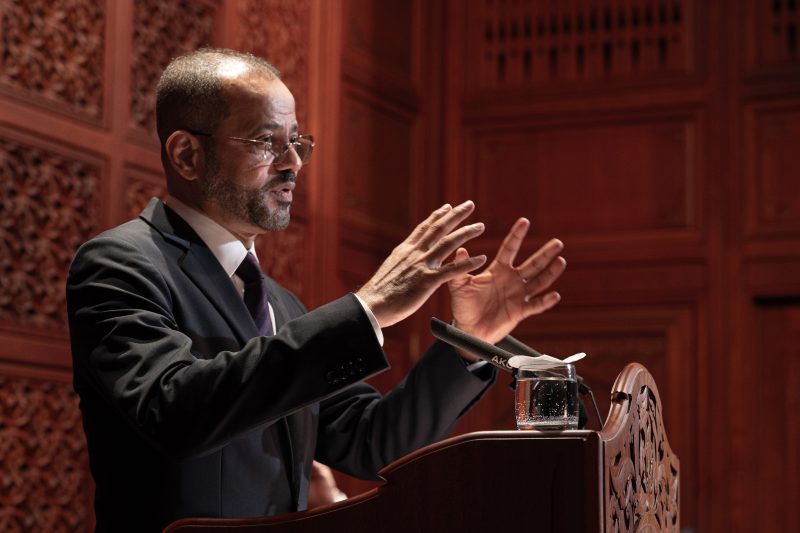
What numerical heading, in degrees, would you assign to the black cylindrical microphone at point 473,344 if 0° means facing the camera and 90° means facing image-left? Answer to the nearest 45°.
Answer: approximately 90°

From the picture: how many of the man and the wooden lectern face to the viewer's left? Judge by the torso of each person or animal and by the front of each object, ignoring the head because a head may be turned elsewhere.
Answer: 0

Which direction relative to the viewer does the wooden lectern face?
to the viewer's right

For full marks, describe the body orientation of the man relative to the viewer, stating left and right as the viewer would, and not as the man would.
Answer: facing the viewer and to the right of the viewer

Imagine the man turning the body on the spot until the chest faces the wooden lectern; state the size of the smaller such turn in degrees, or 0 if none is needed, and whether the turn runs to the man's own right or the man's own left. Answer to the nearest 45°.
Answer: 0° — they already face it
